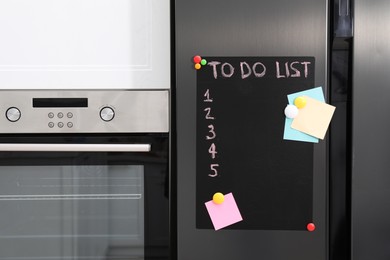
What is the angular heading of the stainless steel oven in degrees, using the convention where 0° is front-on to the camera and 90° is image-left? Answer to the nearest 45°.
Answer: approximately 0°
